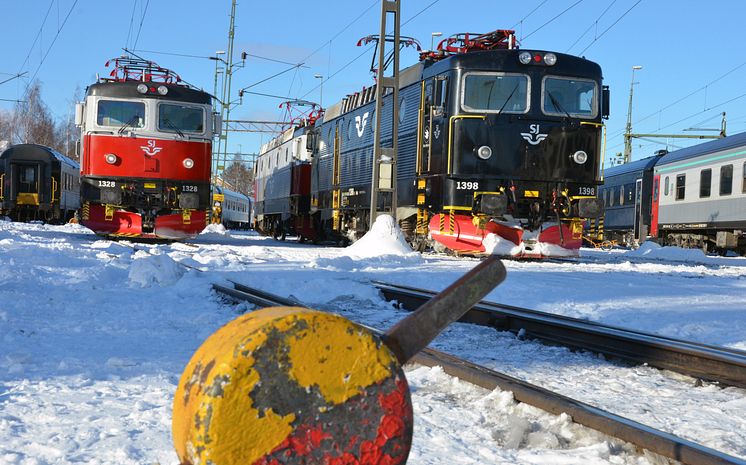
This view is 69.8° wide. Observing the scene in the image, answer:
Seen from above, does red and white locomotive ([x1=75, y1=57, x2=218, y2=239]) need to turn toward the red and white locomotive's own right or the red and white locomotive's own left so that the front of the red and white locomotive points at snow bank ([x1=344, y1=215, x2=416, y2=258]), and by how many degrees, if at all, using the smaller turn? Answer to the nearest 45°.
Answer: approximately 45° to the red and white locomotive's own left

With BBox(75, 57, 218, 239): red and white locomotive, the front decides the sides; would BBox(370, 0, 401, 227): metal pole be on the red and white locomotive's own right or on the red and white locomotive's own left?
on the red and white locomotive's own left

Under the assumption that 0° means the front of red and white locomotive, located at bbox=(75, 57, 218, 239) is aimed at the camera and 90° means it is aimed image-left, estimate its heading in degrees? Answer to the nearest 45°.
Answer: approximately 0°

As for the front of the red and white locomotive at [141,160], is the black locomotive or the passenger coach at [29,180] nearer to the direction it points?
the black locomotive

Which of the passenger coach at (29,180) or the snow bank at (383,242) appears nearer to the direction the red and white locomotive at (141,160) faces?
the snow bank

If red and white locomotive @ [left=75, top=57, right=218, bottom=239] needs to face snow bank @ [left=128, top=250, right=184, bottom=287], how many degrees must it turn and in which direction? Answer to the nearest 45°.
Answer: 0° — it already faces it

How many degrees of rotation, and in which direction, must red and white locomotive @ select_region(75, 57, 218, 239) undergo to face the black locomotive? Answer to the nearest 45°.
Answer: approximately 45° to its left

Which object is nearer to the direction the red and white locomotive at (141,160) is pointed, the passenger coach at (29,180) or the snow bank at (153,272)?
the snow bank

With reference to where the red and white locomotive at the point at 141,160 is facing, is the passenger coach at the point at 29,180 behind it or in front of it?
behind
